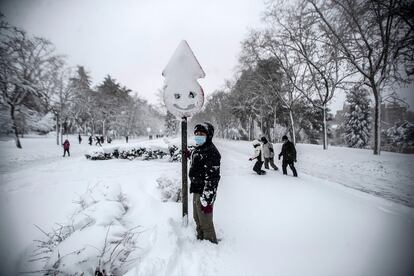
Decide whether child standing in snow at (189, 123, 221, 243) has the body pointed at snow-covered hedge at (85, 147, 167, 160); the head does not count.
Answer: no

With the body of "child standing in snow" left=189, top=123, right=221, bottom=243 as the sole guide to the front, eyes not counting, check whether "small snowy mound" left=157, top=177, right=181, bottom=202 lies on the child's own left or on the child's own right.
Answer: on the child's own right

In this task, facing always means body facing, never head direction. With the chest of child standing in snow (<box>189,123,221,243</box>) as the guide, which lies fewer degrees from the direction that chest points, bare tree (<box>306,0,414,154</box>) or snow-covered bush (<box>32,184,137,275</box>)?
the snow-covered bush

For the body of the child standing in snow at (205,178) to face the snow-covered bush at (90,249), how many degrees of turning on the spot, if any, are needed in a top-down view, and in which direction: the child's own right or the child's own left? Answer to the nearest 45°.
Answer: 0° — they already face it

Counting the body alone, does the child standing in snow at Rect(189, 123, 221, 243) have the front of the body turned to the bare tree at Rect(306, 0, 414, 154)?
no

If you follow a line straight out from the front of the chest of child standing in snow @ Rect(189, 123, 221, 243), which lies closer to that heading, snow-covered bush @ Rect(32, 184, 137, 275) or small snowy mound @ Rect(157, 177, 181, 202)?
the snow-covered bush

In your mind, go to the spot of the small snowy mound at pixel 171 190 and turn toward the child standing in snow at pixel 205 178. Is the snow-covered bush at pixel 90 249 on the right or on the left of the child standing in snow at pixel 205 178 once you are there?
right

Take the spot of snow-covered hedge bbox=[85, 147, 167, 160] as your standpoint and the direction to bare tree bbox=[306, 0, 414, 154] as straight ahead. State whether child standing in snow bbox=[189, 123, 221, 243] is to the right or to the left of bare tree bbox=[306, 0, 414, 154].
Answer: right

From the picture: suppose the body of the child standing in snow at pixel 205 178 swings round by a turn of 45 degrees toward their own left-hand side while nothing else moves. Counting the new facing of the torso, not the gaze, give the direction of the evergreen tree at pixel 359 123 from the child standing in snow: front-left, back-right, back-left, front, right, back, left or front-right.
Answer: back-left
